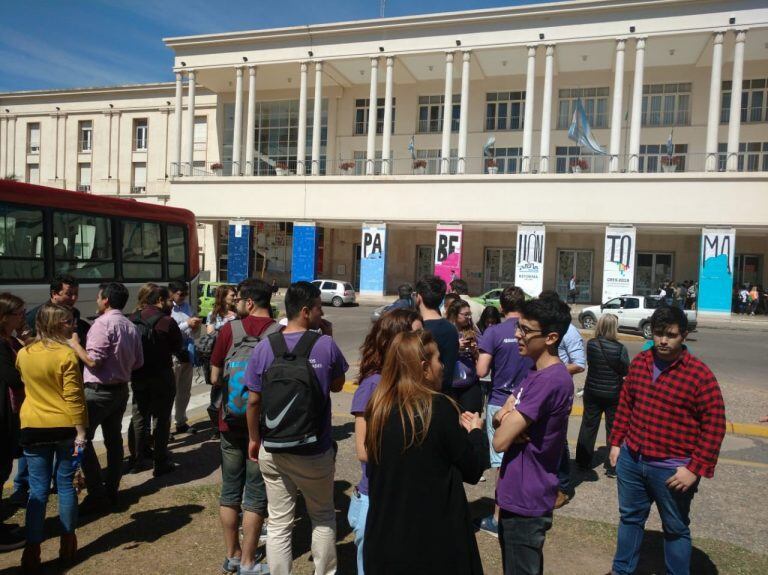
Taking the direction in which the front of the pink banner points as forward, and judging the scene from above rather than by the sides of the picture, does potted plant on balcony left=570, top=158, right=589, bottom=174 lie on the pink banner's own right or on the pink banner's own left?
on the pink banner's own left

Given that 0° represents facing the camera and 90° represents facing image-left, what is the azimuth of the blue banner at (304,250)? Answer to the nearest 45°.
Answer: approximately 0°

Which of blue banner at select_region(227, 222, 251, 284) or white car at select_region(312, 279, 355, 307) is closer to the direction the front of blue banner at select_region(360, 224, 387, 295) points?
the white car

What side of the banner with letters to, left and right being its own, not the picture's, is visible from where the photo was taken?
front

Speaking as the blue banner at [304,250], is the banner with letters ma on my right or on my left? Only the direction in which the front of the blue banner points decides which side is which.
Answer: on my left

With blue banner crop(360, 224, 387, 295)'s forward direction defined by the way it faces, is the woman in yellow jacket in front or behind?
in front

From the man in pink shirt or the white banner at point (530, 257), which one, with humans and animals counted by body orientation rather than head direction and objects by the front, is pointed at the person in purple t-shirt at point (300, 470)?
the white banner

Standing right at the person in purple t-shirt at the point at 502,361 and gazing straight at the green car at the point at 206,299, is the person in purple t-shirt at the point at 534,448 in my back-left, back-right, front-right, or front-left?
back-left

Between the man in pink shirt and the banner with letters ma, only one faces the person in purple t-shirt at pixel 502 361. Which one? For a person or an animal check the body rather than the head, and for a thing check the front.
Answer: the banner with letters ma

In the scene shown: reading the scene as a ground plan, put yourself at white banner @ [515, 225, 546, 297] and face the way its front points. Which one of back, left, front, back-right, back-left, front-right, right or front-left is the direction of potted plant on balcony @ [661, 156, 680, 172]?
left

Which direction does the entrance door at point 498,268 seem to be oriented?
toward the camera

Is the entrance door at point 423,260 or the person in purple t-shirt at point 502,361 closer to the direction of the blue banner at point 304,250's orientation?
the person in purple t-shirt

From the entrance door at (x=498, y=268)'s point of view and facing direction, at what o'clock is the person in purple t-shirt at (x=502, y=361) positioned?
The person in purple t-shirt is roughly at 12 o'clock from the entrance door.

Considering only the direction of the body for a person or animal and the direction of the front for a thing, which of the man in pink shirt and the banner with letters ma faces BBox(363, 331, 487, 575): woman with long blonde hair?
the banner with letters ma
